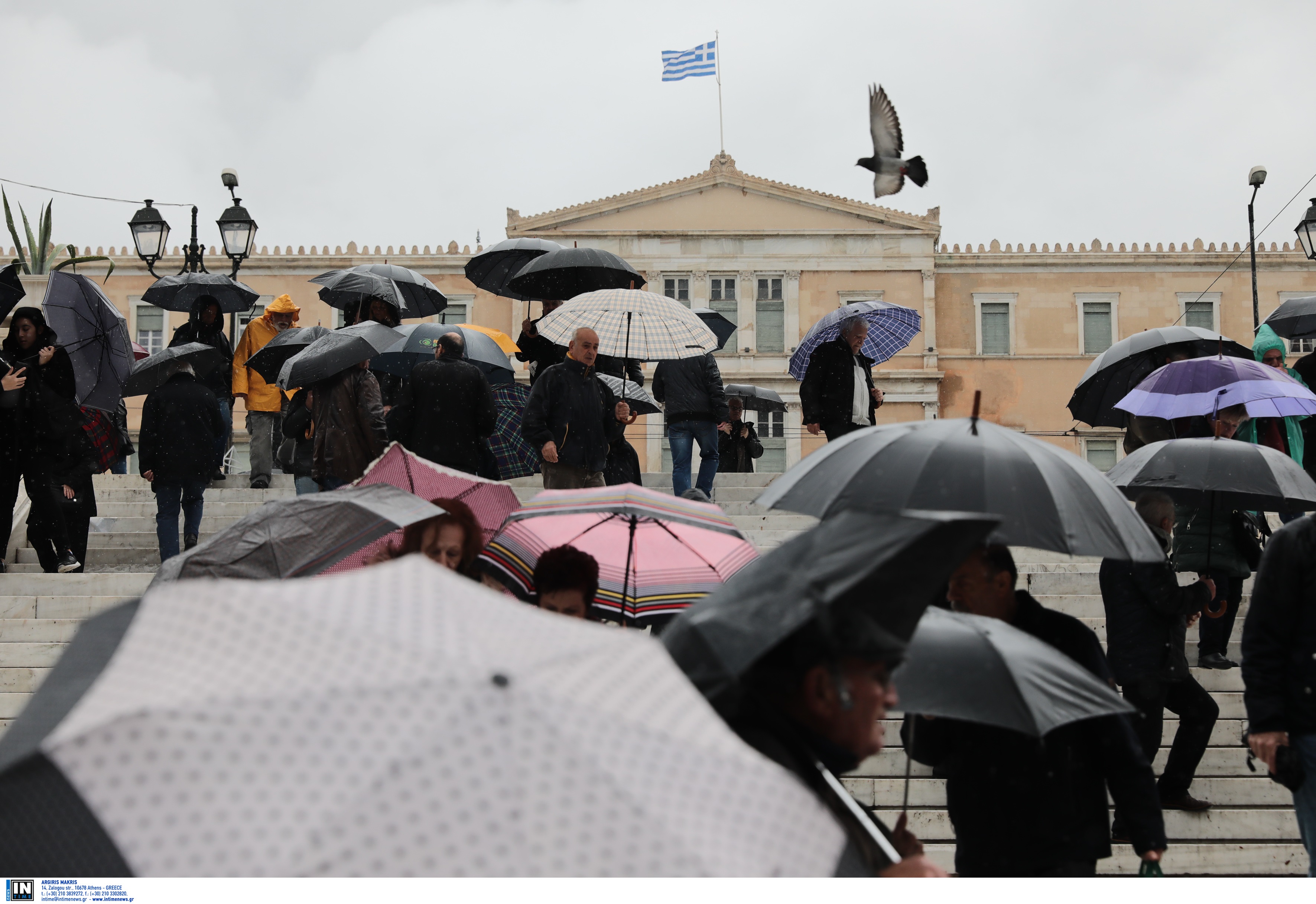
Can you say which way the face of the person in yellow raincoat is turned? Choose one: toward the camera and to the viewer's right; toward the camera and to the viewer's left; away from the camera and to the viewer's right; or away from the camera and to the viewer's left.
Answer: toward the camera and to the viewer's right

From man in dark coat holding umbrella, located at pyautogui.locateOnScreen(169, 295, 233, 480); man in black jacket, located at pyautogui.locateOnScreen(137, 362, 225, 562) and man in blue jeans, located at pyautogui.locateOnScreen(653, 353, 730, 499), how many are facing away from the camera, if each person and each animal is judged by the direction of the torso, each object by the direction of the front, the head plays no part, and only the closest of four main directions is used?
2

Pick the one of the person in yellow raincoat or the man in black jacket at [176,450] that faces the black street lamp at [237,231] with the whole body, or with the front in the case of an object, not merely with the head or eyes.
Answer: the man in black jacket

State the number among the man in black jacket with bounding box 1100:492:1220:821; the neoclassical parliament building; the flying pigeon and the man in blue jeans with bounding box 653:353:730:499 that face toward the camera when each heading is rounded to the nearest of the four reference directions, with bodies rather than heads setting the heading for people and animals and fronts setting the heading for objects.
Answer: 1

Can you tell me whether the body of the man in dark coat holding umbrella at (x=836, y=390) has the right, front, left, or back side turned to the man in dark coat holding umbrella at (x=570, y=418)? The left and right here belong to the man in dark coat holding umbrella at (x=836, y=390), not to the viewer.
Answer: right

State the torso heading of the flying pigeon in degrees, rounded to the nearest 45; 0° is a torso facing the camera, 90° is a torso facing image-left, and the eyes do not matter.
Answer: approximately 90°

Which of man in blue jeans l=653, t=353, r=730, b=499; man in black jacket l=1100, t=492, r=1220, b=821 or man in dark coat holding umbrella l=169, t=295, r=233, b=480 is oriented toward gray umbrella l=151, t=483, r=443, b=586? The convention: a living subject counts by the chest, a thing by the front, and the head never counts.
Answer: the man in dark coat holding umbrella

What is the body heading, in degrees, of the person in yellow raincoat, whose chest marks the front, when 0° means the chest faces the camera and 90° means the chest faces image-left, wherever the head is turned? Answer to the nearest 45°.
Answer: approximately 315°

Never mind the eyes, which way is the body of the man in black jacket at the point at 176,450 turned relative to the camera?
away from the camera

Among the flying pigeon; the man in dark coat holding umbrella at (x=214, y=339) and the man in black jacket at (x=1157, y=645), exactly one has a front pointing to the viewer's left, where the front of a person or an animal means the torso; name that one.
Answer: the flying pigeon

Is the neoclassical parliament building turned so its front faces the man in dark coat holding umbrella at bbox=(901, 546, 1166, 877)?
yes

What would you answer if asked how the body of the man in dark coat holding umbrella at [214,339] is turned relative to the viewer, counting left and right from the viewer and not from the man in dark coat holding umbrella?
facing the viewer

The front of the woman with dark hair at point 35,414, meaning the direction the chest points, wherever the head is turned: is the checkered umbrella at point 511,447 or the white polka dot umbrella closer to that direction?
the white polka dot umbrella

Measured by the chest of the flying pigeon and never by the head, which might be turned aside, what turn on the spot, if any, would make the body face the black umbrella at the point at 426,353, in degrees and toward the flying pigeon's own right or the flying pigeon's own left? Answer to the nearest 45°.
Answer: approximately 45° to the flying pigeon's own right

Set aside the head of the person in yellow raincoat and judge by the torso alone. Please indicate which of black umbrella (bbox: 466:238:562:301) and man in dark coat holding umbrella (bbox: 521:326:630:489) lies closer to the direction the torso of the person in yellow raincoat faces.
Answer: the man in dark coat holding umbrella

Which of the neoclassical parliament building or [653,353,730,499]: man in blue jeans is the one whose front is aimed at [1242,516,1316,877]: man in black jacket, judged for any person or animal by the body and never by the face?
the neoclassical parliament building

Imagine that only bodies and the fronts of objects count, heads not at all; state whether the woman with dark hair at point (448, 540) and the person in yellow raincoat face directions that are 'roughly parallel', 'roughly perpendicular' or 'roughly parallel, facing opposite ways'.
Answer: roughly parallel

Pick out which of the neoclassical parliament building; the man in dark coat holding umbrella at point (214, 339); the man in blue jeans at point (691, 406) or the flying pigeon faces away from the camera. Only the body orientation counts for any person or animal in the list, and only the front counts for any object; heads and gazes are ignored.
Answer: the man in blue jeans

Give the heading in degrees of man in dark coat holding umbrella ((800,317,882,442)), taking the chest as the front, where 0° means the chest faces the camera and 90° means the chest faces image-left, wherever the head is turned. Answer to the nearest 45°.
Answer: approximately 315°
